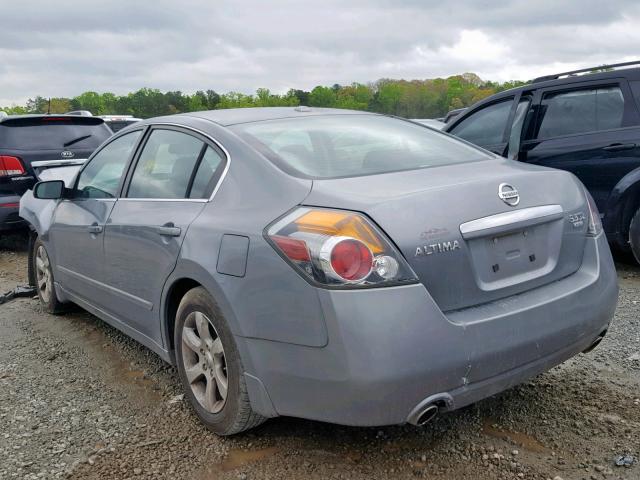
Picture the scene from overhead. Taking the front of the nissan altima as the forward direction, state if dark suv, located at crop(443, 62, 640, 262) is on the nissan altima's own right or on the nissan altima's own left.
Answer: on the nissan altima's own right

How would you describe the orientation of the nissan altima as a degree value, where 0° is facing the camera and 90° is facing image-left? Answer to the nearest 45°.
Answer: approximately 135°
